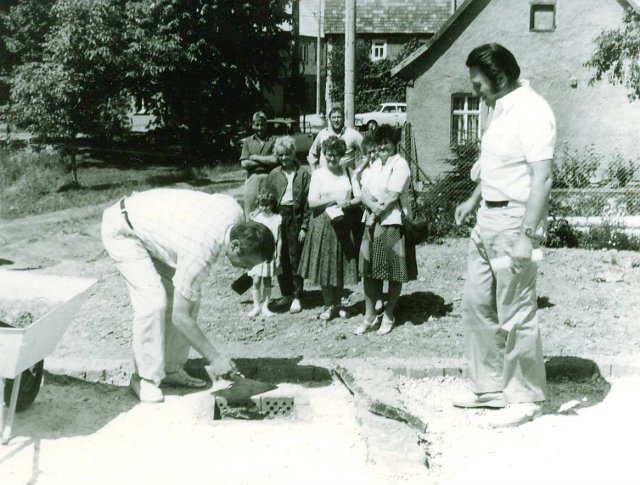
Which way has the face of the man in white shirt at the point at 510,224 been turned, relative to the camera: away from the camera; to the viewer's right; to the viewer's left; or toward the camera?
to the viewer's left

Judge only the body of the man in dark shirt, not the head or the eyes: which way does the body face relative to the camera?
toward the camera

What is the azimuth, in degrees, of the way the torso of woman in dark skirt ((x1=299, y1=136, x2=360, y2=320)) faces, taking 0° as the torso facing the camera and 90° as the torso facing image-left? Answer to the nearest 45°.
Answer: approximately 0°

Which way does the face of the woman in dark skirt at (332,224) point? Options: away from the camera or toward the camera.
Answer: toward the camera

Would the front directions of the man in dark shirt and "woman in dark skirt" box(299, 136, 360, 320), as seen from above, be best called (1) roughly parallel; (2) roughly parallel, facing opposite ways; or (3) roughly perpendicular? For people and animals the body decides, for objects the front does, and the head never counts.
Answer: roughly parallel

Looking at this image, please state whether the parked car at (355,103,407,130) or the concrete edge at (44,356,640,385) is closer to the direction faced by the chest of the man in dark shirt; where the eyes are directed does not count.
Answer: the concrete edge

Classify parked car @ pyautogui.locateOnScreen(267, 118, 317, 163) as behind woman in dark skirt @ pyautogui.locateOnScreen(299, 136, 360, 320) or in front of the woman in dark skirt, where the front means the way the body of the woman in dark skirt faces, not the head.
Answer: behind

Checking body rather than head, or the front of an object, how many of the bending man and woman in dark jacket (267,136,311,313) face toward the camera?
1

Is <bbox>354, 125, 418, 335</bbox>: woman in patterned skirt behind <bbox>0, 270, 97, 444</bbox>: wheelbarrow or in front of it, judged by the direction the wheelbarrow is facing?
in front

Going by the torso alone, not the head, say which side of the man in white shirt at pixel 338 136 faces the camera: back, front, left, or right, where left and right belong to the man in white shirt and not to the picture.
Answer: front

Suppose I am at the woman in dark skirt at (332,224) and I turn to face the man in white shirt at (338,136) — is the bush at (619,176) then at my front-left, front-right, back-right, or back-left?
front-right

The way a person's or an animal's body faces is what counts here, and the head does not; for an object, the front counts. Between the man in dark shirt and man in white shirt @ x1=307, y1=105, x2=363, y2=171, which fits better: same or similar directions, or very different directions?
same or similar directions

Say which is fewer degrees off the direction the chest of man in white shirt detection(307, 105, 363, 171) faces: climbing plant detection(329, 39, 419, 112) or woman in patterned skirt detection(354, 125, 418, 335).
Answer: the woman in patterned skirt

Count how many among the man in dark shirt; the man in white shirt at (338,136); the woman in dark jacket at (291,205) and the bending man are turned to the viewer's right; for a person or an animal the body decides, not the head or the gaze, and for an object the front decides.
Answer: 1

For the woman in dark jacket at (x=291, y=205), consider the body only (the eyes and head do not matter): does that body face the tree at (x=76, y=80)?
no

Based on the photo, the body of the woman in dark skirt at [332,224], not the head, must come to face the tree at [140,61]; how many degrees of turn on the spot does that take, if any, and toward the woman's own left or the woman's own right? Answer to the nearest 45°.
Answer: approximately 180°

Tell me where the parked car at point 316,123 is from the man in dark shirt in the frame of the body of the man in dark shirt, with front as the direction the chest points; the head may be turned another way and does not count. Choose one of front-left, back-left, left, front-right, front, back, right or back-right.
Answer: back

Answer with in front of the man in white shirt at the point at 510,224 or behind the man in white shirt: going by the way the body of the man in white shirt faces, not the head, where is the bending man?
in front
